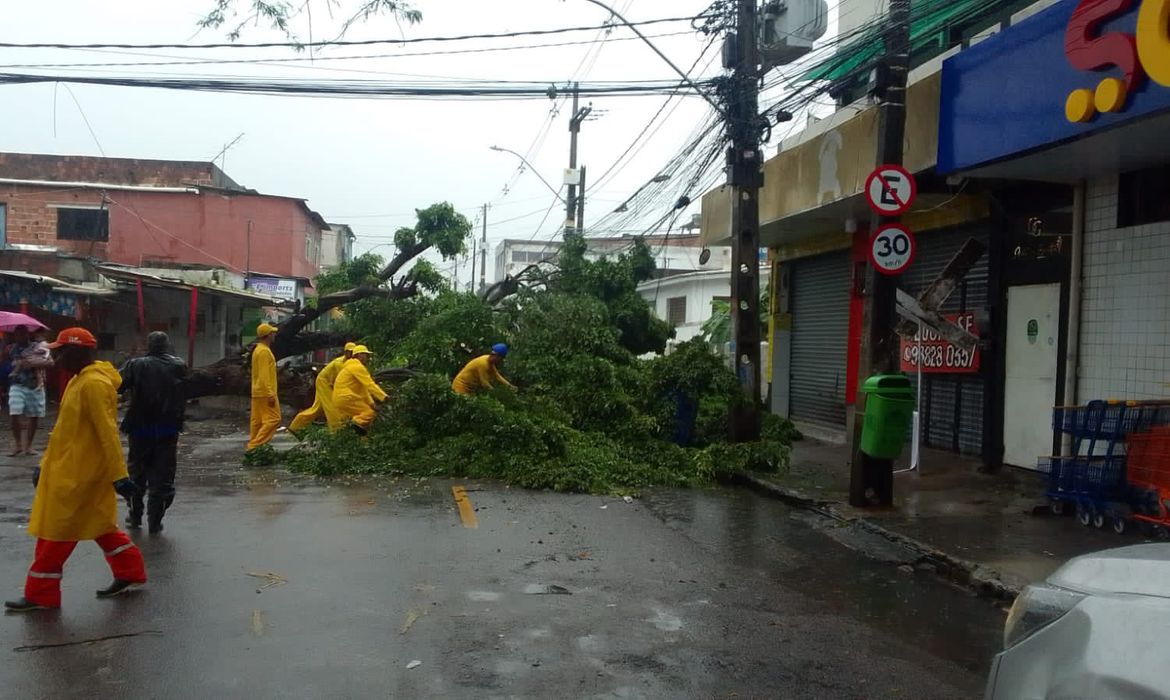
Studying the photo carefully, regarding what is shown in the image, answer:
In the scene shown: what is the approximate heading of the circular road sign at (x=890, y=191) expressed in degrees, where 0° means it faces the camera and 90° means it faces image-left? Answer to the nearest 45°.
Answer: approximately 0°

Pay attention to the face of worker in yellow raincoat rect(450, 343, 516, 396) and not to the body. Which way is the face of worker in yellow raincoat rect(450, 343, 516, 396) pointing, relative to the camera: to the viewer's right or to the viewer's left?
to the viewer's right

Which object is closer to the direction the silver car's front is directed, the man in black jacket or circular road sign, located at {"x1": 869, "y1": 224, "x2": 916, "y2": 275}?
the man in black jacket

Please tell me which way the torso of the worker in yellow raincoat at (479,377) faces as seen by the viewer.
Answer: to the viewer's right

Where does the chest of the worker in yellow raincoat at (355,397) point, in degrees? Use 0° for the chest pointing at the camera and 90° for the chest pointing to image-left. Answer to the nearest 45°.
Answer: approximately 270°

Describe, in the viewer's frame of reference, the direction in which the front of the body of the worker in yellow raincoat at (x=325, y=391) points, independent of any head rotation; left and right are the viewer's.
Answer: facing to the right of the viewer

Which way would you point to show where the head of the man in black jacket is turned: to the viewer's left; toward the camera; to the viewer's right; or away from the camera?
away from the camera

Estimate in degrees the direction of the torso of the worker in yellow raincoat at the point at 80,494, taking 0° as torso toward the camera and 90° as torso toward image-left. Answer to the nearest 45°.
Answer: approximately 90°
